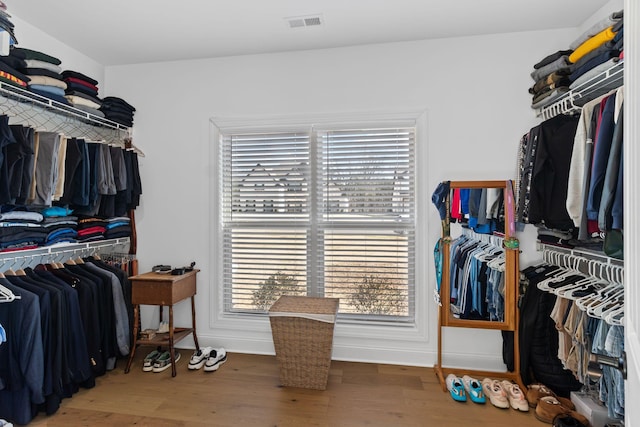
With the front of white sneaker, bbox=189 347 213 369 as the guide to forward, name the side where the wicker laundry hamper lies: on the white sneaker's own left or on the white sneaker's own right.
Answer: on the white sneaker's own left

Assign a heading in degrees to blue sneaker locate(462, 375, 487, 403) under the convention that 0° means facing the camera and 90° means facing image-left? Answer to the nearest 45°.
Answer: approximately 315°

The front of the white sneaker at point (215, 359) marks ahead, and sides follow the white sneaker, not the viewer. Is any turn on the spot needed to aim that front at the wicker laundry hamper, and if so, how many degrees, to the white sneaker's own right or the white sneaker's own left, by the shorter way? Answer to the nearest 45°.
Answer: approximately 90° to the white sneaker's own left

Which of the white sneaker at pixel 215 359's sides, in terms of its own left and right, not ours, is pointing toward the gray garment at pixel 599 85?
left

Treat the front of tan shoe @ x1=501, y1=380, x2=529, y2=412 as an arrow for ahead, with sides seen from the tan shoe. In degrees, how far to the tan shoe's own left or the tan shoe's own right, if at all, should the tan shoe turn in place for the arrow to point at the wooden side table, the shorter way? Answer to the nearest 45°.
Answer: approximately 135° to the tan shoe's own right

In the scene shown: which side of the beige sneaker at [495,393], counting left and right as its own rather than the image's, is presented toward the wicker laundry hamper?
right

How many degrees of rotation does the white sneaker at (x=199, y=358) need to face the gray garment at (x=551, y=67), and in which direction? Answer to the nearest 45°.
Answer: approximately 90° to its left

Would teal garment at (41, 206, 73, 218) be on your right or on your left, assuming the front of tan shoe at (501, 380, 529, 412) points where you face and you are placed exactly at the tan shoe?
on your right
